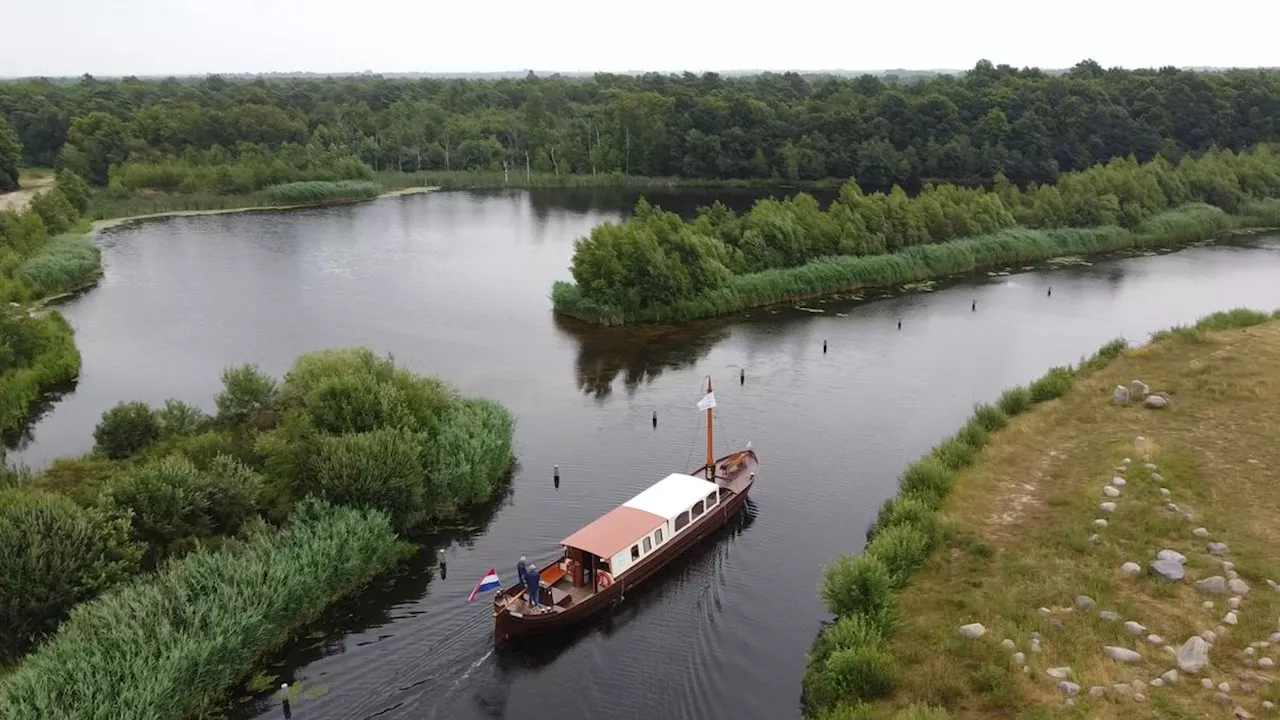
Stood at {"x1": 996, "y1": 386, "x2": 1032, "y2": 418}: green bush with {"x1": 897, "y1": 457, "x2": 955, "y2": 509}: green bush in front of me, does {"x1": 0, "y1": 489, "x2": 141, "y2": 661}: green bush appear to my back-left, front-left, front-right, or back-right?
front-right

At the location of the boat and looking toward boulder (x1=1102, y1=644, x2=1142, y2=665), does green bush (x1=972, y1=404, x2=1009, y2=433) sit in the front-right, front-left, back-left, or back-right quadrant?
front-left

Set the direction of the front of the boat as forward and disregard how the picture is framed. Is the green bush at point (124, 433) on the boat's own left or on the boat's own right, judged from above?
on the boat's own left

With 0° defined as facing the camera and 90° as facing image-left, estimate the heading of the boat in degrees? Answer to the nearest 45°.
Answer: approximately 225°

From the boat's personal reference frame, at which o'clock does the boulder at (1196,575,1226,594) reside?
The boulder is roughly at 2 o'clock from the boat.

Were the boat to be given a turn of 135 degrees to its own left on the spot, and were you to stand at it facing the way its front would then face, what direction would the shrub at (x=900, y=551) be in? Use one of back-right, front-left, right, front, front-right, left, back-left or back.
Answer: back

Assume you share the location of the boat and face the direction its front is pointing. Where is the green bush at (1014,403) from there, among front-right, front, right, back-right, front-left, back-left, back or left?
front

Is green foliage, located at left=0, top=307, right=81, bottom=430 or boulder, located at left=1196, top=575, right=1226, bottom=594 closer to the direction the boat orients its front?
the boulder

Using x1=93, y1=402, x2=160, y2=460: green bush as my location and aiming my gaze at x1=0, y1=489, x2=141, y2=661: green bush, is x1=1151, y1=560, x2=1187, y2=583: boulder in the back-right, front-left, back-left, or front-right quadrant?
front-left

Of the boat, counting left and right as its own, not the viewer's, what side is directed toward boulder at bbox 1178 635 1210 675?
right

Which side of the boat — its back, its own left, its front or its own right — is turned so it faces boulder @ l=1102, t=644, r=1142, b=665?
right

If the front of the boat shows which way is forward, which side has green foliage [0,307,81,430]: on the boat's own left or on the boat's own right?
on the boat's own left

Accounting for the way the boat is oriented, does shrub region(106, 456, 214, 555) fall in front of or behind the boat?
behind

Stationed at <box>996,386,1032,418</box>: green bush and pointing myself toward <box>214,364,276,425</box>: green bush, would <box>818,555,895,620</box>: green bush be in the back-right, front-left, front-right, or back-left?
front-left

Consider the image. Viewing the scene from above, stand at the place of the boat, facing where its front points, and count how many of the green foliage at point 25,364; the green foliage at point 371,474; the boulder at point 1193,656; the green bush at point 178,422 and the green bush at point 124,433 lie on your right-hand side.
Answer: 1

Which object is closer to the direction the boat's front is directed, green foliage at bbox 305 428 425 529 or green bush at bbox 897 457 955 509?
the green bush

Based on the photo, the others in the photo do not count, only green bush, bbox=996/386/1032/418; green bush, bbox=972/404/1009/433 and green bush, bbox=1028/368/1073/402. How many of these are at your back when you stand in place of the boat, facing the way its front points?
0

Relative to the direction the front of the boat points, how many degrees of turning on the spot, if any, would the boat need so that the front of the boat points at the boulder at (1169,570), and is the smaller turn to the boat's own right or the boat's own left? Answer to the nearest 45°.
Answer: approximately 45° to the boat's own right

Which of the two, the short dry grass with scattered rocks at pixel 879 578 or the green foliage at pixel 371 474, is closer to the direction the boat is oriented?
the short dry grass with scattered rocks

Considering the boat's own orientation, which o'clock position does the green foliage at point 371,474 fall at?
The green foliage is roughly at 8 o'clock from the boat.

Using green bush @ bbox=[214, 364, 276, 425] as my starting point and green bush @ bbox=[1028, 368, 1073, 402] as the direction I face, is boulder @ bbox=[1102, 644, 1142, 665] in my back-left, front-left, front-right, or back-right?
front-right
